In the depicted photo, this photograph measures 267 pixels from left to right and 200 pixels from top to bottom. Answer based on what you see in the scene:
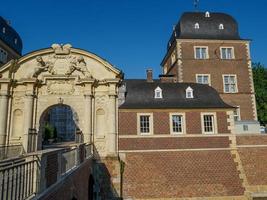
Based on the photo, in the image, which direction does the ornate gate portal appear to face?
toward the camera

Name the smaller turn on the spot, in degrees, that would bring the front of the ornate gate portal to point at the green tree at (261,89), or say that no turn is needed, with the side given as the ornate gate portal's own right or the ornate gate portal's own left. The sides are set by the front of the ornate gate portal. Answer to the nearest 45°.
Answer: approximately 90° to the ornate gate portal's own left

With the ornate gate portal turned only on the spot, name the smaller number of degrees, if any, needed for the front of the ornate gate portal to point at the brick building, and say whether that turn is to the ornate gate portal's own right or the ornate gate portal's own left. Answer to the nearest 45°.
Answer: approximately 90° to the ornate gate portal's own left
